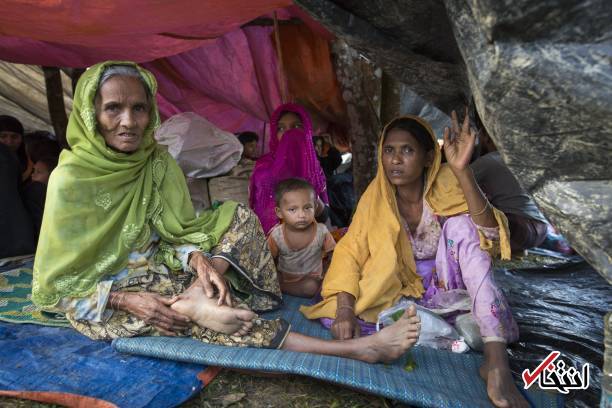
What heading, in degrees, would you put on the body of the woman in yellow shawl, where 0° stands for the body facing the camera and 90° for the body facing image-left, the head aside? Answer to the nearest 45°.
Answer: approximately 0°

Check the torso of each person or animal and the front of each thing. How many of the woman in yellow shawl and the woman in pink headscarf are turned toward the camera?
2

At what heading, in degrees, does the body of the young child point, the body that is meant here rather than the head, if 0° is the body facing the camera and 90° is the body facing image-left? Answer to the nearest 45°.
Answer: approximately 0°

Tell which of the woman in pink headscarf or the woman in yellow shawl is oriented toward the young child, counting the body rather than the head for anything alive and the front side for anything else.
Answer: the woman in pink headscarf

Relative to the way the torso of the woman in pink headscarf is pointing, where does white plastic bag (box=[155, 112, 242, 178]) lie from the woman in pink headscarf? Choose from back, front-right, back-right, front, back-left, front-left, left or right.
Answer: back-right

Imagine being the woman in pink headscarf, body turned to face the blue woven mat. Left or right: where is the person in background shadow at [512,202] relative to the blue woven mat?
left

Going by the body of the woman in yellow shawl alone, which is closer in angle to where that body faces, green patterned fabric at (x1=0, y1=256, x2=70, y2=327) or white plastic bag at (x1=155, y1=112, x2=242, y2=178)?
the green patterned fabric

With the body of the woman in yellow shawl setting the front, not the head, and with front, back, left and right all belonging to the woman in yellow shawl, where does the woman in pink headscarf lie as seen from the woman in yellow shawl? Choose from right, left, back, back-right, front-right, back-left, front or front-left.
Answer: back-right

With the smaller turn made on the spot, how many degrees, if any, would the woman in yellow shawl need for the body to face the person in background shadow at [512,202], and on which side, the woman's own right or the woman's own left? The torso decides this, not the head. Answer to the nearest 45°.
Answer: approximately 135° to the woman's own left
